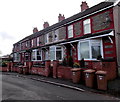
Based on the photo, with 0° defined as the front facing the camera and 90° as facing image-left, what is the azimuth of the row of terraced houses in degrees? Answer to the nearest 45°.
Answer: approximately 45°
